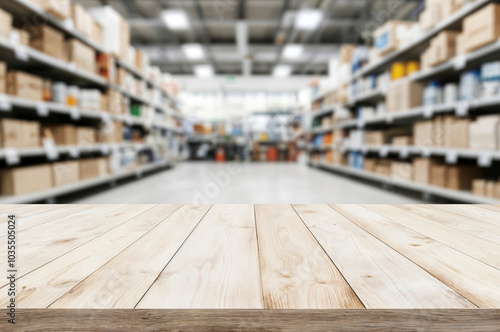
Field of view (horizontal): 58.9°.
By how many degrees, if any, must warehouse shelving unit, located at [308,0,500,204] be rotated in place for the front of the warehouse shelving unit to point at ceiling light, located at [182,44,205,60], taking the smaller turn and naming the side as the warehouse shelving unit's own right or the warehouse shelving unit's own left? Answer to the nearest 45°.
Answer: approximately 45° to the warehouse shelving unit's own right

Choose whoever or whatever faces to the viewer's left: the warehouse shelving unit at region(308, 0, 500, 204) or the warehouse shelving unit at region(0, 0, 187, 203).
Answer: the warehouse shelving unit at region(308, 0, 500, 204)

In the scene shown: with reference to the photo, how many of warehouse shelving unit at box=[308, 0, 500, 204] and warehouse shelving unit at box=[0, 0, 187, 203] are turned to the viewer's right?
1

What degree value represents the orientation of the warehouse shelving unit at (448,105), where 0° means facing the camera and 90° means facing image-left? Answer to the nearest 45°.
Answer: approximately 90°

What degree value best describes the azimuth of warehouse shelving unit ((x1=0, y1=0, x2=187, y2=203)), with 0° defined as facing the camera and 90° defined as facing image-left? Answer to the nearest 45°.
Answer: approximately 270°

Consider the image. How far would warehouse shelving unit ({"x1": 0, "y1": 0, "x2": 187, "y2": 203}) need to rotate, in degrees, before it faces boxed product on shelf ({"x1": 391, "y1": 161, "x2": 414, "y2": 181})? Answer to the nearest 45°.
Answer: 0° — it already faces it
